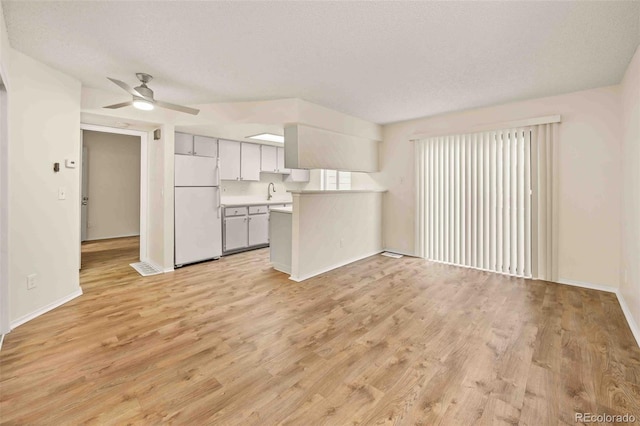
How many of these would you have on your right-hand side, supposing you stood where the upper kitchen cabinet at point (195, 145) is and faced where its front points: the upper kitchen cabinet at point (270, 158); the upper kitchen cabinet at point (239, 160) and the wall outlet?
1

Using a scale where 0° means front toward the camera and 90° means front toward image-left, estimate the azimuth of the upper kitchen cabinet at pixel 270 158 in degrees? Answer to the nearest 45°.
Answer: approximately 315°

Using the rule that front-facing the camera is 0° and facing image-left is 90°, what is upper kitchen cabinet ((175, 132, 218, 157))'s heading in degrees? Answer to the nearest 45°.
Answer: approximately 315°

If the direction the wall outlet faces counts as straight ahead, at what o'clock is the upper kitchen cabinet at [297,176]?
The upper kitchen cabinet is roughly at 11 o'clock from the wall outlet.

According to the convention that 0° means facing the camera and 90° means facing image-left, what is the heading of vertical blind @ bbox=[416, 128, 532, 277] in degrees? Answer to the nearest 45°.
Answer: approximately 45°

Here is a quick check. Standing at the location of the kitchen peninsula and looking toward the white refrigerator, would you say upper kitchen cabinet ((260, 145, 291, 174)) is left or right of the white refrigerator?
right

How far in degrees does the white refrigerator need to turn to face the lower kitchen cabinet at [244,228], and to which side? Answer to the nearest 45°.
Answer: approximately 90° to its left
